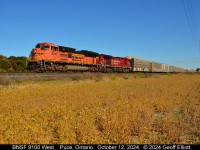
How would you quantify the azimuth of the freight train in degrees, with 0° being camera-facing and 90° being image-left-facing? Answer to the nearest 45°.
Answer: approximately 45°
